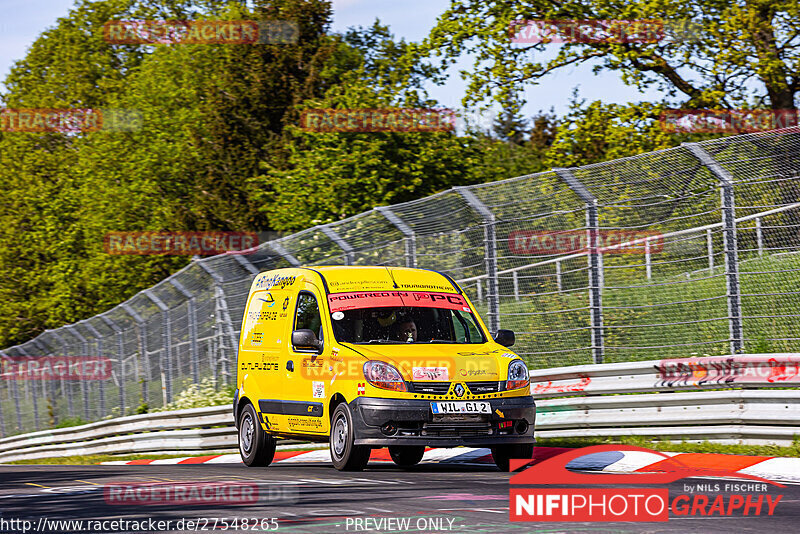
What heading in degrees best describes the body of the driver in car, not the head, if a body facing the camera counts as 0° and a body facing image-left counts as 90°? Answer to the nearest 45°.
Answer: approximately 315°

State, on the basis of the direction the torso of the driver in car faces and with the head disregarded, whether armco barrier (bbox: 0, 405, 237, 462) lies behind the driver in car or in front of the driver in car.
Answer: behind
